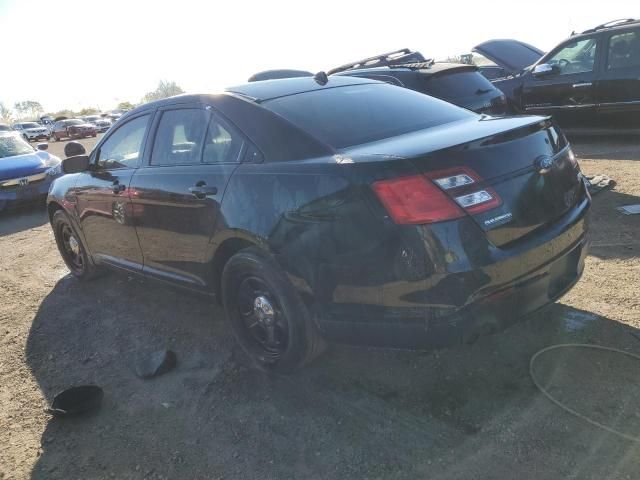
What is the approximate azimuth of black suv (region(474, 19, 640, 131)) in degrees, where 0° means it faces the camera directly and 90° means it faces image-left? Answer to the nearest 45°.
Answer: approximately 90°

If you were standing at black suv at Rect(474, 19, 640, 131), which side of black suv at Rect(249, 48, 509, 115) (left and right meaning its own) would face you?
right

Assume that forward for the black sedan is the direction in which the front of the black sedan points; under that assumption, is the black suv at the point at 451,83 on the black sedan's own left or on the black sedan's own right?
on the black sedan's own right

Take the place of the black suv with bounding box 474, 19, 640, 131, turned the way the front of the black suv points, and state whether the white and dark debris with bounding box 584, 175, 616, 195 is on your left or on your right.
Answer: on your left

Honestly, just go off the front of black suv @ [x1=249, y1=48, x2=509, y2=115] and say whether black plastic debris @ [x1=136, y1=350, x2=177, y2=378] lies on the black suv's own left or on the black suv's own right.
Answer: on the black suv's own left

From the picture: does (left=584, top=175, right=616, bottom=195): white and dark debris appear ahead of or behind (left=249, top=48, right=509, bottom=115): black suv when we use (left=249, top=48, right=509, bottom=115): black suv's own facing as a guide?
behind

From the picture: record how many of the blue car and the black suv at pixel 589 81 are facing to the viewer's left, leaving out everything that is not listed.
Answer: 1

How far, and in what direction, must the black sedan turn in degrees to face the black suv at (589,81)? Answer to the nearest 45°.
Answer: approximately 90° to its right

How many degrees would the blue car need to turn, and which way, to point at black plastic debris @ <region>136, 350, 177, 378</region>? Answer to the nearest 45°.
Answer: approximately 45° to its right

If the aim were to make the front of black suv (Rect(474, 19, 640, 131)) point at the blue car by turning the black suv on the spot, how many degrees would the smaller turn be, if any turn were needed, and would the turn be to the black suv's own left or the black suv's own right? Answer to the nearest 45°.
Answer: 0° — it already faces it

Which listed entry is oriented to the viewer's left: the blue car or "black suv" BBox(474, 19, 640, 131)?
the black suv

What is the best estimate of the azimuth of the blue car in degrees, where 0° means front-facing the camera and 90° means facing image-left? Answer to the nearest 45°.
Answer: approximately 315°

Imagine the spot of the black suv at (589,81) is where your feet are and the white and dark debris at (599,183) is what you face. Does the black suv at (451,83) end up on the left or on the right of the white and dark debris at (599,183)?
right

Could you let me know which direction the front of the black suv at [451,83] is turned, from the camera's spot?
facing away from the viewer and to the left of the viewer

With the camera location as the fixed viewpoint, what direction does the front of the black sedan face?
facing away from the viewer and to the left of the viewer
